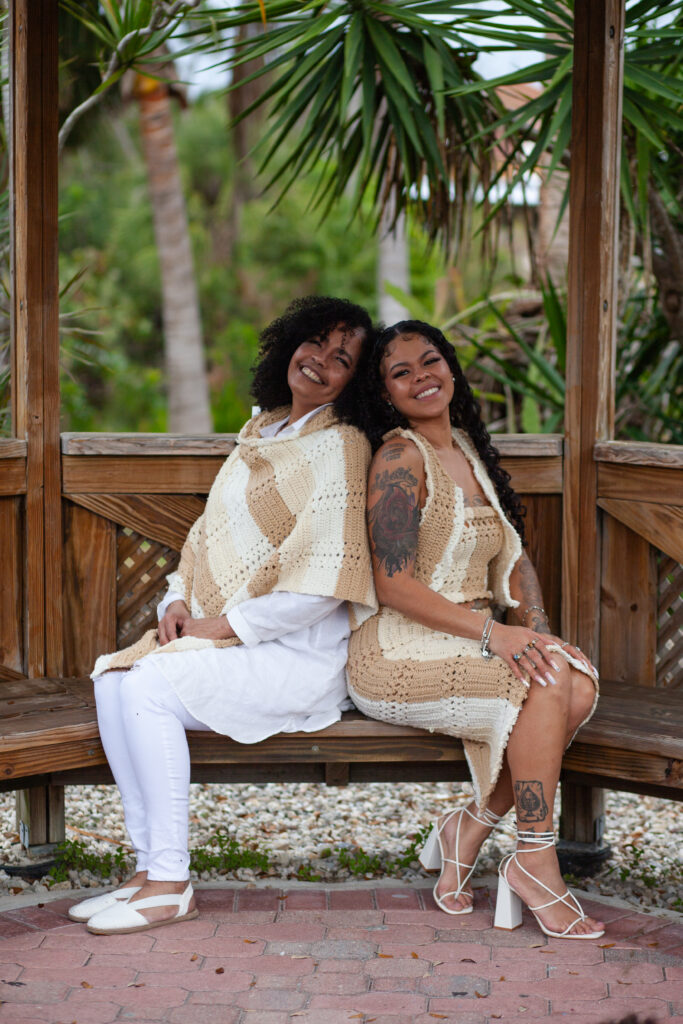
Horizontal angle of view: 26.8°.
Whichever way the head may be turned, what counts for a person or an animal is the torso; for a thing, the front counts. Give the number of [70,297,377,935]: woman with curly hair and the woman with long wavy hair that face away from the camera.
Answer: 0

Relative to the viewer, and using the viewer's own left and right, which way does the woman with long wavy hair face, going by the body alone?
facing the viewer and to the right of the viewer

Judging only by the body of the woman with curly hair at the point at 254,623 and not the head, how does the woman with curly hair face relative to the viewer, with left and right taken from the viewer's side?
facing the viewer and to the left of the viewer

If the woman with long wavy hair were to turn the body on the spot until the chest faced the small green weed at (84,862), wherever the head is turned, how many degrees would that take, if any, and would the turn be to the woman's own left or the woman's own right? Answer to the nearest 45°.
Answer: approximately 135° to the woman's own right

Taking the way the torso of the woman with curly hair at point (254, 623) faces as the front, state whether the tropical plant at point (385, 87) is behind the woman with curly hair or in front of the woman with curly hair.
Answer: behind

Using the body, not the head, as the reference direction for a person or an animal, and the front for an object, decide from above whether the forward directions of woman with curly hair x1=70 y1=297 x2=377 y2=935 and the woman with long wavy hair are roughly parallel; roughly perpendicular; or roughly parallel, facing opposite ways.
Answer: roughly perpendicular

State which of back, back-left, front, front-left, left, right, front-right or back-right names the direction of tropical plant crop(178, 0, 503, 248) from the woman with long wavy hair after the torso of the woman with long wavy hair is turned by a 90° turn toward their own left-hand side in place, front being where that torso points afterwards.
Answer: front-left
